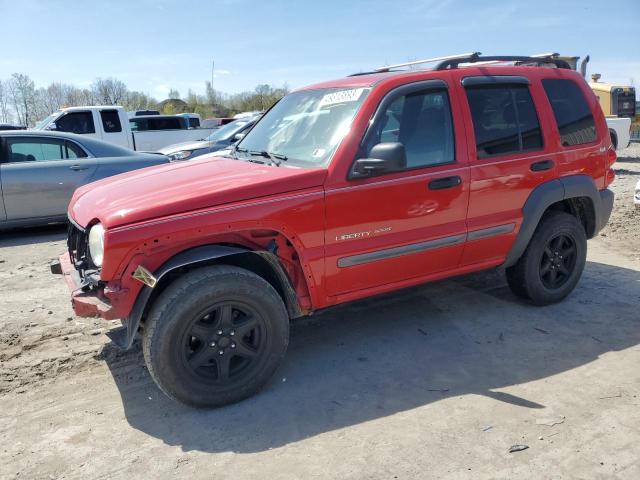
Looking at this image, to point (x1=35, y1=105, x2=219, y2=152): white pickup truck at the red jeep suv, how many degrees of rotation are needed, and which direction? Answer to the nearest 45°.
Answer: approximately 90° to its left

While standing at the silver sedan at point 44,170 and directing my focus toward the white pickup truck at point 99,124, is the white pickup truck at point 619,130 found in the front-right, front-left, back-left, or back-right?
front-right

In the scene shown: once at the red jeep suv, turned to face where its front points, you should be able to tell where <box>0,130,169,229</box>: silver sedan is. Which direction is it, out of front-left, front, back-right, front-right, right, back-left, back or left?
right

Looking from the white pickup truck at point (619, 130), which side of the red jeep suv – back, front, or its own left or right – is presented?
back

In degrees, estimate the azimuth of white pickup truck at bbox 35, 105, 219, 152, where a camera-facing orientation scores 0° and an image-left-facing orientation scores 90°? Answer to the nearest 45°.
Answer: approximately 90°

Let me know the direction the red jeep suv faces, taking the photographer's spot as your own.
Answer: facing the viewer and to the left of the viewer
